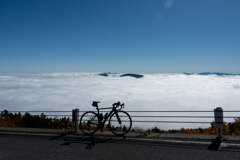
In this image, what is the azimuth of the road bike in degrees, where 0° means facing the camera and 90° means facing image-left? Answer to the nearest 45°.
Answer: approximately 270°
